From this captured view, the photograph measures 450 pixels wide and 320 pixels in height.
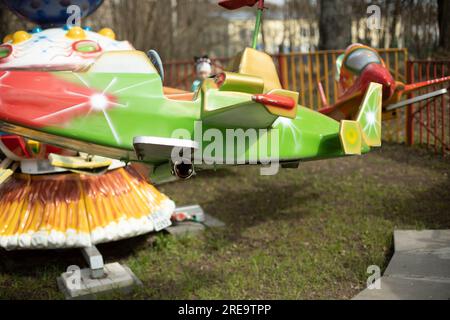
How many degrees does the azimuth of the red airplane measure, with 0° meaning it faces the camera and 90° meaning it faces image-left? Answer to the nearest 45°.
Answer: approximately 315°

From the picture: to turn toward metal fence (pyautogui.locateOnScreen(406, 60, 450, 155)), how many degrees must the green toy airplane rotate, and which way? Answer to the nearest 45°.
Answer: approximately 135° to its right

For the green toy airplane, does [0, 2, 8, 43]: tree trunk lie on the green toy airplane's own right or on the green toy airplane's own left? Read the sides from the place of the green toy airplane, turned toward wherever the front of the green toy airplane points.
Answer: on the green toy airplane's own right

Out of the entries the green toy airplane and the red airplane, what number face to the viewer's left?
1

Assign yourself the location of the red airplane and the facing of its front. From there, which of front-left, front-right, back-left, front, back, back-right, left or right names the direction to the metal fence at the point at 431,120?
back-left

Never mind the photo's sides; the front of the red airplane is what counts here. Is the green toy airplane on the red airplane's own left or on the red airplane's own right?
on the red airplane's own right

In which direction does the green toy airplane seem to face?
to the viewer's left

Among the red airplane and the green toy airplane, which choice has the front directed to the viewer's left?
the green toy airplane
